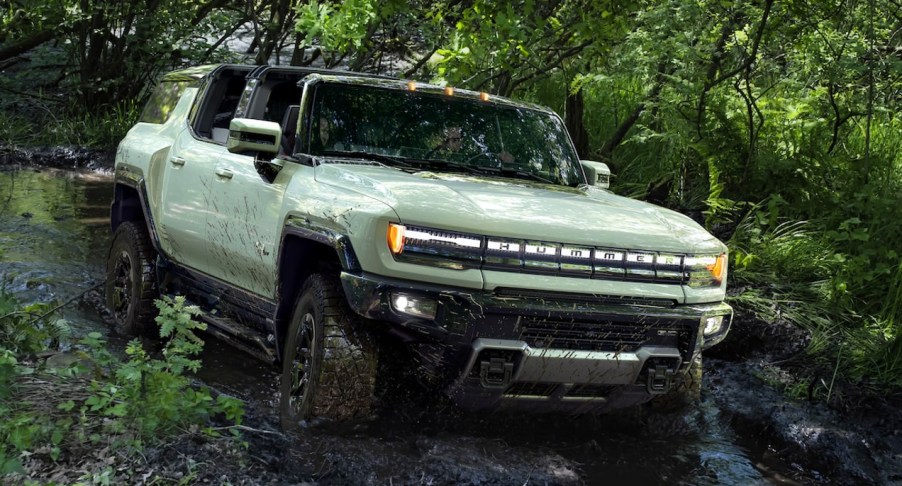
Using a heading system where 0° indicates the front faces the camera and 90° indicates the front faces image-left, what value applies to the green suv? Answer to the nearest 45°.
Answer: approximately 315°
